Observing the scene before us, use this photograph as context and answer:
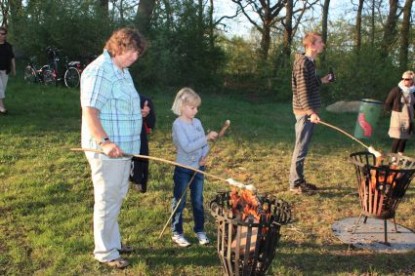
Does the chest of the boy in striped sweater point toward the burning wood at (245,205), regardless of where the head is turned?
no

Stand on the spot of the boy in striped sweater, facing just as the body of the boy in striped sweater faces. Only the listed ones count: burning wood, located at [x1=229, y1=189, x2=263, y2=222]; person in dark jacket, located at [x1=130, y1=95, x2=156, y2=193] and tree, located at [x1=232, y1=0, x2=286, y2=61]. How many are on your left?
1

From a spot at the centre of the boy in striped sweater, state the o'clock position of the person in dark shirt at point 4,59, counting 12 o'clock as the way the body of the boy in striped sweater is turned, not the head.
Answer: The person in dark shirt is roughly at 7 o'clock from the boy in striped sweater.

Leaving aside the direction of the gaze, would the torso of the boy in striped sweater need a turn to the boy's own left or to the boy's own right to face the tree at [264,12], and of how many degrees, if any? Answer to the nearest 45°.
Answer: approximately 90° to the boy's own left

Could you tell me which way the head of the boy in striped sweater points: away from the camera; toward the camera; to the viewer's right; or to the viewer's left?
to the viewer's right

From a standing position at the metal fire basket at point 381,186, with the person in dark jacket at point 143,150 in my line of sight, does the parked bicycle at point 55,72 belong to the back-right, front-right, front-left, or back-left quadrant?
front-right

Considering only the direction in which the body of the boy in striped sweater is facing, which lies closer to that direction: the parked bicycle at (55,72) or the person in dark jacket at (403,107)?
the person in dark jacket

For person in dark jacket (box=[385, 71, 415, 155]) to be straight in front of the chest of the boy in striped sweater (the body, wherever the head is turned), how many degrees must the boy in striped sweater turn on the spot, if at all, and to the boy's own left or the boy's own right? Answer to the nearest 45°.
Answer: approximately 45° to the boy's own left

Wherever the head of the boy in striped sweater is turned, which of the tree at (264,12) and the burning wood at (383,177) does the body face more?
the burning wood

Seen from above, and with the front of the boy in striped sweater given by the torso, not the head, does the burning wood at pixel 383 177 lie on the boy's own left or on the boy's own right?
on the boy's own right

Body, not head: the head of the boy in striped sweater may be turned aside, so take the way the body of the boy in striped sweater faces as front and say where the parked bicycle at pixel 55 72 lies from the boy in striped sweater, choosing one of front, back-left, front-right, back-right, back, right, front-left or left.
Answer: back-left

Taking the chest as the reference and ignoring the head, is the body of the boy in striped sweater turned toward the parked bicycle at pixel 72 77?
no

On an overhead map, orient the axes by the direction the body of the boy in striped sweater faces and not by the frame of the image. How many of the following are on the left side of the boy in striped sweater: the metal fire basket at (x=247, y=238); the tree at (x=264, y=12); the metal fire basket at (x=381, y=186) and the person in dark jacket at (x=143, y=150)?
1

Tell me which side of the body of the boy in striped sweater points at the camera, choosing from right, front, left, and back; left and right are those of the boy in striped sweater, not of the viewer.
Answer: right

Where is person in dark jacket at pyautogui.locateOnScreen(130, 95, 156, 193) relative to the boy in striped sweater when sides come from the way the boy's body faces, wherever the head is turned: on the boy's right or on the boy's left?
on the boy's right

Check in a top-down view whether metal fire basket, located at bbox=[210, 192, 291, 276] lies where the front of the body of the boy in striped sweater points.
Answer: no
